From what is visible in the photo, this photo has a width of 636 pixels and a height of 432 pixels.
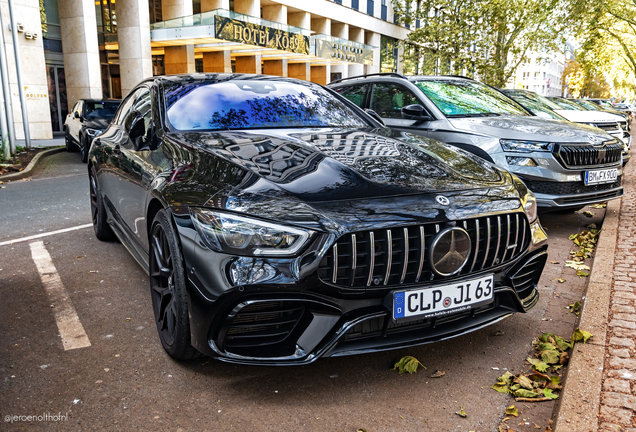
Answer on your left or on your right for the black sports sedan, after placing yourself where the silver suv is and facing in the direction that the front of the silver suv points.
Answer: on your right

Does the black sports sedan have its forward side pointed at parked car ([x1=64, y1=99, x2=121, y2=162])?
no

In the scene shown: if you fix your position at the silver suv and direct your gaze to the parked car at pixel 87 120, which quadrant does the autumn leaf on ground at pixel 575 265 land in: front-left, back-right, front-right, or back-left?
back-left

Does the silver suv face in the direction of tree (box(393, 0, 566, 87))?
no

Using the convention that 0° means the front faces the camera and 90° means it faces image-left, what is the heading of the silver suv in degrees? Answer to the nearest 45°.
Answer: approximately 315°

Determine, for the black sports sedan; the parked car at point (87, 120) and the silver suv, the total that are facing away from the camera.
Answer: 0

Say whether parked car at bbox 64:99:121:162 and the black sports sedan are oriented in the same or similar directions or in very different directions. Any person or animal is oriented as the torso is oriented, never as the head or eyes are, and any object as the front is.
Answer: same or similar directions

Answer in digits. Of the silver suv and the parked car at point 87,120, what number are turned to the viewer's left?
0

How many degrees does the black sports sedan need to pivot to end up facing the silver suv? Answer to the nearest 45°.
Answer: approximately 90° to its left

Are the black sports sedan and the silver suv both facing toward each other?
no

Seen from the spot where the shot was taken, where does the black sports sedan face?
facing the viewer and to the right of the viewer

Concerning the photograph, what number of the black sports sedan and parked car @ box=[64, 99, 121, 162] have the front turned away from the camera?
0

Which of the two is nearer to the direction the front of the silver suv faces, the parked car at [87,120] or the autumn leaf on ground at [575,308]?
the autumn leaf on ground

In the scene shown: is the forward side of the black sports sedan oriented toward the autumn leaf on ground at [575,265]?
no

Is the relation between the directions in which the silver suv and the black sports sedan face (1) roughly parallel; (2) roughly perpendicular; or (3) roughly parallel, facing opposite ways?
roughly parallel

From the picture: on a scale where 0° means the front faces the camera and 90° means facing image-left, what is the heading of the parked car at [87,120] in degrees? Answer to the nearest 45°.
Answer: approximately 315°

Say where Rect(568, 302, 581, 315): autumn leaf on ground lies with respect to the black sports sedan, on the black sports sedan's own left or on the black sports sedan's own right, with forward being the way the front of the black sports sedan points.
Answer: on the black sports sedan's own left
